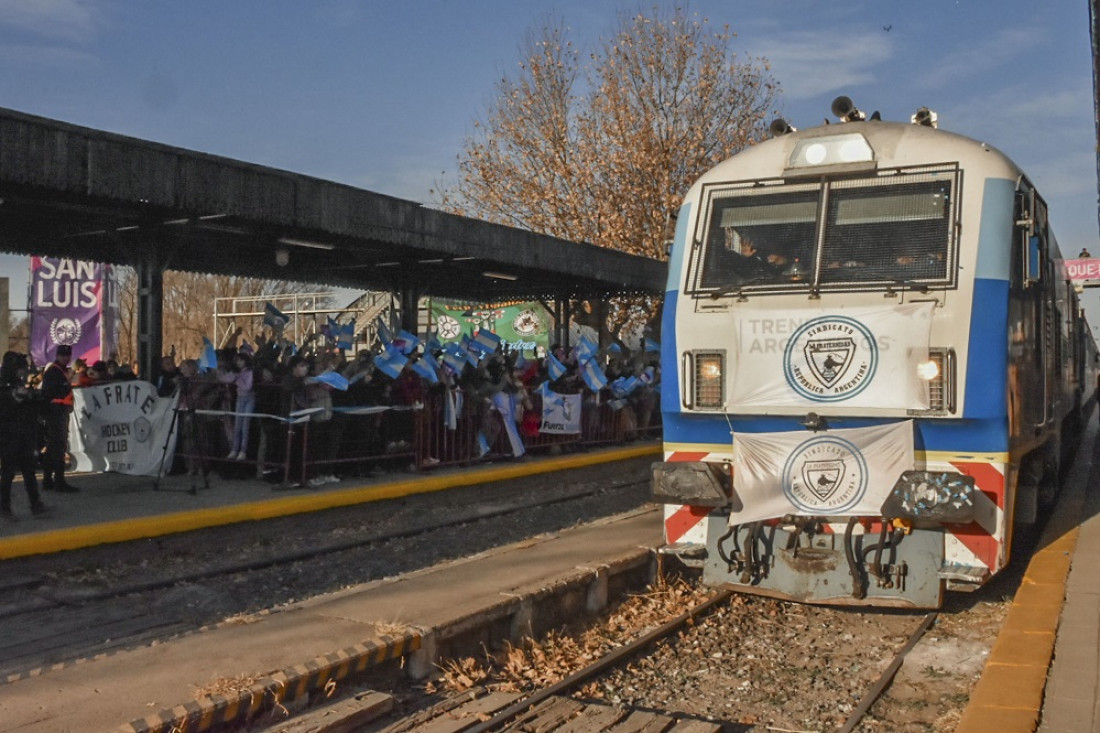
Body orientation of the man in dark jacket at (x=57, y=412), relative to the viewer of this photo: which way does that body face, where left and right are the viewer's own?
facing to the right of the viewer

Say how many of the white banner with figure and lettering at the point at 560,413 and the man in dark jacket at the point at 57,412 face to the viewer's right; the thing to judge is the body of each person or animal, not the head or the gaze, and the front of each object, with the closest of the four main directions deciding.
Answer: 1

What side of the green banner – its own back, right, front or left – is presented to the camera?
front

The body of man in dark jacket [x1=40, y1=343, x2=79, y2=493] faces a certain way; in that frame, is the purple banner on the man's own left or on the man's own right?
on the man's own left

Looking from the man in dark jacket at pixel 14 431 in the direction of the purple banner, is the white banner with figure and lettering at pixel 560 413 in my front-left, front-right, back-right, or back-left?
front-right

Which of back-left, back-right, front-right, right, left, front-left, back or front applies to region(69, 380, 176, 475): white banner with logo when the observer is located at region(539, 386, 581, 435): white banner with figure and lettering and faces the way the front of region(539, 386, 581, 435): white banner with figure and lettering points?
front-right

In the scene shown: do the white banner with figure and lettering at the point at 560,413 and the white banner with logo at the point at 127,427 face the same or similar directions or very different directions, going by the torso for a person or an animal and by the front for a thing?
same or similar directions

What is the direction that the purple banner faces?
toward the camera

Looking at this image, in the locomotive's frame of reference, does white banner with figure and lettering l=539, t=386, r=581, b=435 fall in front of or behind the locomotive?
behind

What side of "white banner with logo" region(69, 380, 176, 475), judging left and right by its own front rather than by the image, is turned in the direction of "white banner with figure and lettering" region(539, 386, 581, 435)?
left

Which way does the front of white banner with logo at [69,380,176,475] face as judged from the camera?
facing the viewer
